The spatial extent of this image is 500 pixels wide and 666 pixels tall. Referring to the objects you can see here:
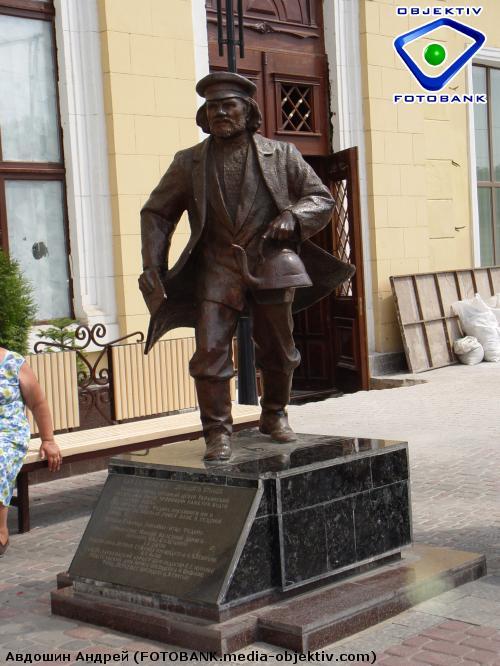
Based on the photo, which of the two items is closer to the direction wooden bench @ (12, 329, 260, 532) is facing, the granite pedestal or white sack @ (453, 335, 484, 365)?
the granite pedestal

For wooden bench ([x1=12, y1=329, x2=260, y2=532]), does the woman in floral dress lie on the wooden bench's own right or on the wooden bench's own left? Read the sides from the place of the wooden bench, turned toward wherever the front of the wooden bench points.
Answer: on the wooden bench's own right

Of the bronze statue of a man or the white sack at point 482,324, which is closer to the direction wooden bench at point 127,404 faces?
the bronze statue of a man

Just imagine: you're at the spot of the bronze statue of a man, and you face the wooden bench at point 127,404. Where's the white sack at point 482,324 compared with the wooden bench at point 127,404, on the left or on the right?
right

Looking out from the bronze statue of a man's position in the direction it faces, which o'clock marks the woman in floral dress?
The woman in floral dress is roughly at 4 o'clock from the bronze statue of a man.

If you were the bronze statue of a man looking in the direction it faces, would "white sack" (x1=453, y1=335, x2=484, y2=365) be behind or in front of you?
behind
